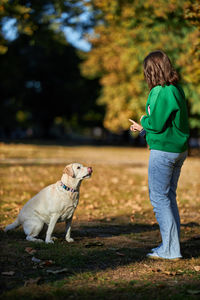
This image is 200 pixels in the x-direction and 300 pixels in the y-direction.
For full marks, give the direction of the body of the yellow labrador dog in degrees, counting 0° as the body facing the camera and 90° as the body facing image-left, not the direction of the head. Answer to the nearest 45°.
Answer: approximately 270°

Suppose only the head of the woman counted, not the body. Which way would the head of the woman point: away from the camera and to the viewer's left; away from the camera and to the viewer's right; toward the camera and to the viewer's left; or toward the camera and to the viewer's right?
away from the camera and to the viewer's left

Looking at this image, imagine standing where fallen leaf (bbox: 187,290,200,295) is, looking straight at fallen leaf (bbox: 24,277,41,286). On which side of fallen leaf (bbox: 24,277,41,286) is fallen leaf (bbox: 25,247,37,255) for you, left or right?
right

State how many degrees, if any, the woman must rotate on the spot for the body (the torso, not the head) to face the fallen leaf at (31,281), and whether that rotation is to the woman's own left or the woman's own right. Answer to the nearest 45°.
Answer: approximately 90° to the woman's own left

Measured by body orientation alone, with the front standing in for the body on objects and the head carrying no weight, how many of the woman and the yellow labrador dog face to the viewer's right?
1

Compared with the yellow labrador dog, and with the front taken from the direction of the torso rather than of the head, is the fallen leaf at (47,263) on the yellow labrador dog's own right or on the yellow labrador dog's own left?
on the yellow labrador dog's own right

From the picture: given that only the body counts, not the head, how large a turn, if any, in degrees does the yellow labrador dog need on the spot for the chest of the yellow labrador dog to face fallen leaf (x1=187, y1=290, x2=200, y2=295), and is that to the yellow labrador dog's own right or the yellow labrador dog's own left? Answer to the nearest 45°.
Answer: approximately 45° to the yellow labrador dog's own right

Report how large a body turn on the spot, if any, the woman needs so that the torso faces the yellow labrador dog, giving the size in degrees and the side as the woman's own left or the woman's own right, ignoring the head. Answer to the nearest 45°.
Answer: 0° — they already face it

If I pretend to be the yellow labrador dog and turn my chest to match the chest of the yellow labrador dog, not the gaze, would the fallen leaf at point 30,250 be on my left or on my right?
on my right

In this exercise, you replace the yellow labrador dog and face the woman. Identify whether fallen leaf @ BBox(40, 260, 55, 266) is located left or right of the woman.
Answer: right

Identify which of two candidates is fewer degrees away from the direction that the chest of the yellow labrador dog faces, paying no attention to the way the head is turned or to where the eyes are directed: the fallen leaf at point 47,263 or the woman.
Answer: the woman

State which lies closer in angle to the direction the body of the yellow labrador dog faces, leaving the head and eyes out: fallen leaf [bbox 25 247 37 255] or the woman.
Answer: the woman

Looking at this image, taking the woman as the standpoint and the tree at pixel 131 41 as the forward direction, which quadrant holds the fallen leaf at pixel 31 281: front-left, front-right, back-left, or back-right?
back-left
